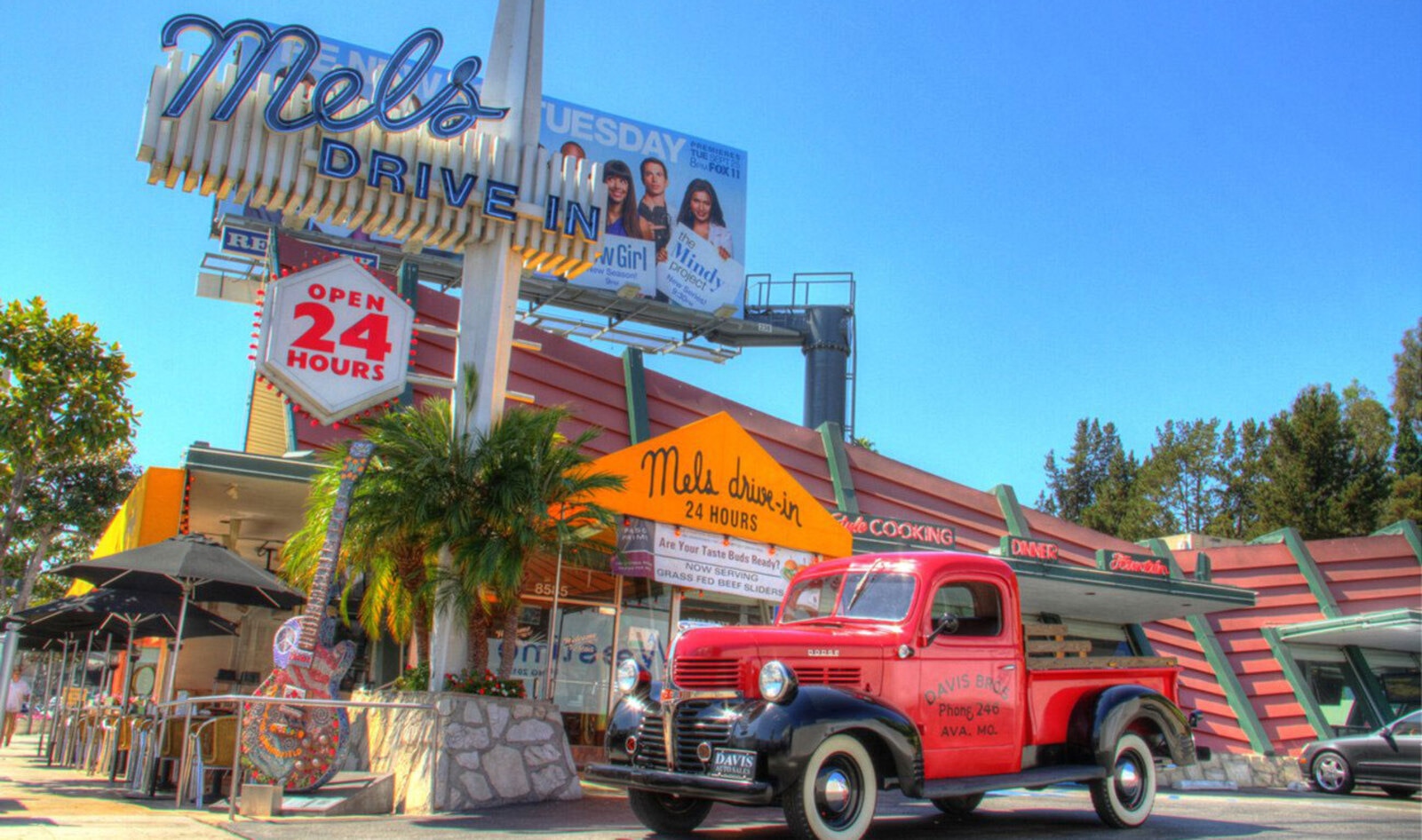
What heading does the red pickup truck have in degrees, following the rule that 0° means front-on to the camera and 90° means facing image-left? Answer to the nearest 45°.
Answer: approximately 45°

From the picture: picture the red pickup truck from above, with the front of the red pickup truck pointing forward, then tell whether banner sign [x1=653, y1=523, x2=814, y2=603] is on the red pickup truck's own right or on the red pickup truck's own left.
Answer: on the red pickup truck's own right

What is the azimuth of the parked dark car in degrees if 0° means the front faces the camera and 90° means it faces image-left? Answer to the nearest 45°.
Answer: approximately 90°

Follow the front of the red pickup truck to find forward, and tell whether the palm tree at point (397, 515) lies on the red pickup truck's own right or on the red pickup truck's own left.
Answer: on the red pickup truck's own right

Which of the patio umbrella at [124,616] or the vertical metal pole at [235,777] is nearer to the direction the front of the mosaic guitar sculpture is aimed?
the vertical metal pole

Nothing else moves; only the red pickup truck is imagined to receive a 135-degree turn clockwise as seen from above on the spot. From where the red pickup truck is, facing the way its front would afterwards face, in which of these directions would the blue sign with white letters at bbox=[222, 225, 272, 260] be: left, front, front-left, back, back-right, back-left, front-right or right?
front-left

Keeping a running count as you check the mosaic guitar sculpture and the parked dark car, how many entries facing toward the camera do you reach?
1

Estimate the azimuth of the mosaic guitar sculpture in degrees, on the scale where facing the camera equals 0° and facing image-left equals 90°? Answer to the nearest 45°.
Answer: approximately 0°

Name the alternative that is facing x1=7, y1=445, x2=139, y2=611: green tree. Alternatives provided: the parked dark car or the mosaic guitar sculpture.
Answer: the parked dark car

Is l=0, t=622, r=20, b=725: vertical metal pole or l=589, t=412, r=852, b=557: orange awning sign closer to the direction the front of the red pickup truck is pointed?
the vertical metal pole

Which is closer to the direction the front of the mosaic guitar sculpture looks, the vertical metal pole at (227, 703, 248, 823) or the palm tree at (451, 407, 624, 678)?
the vertical metal pole
